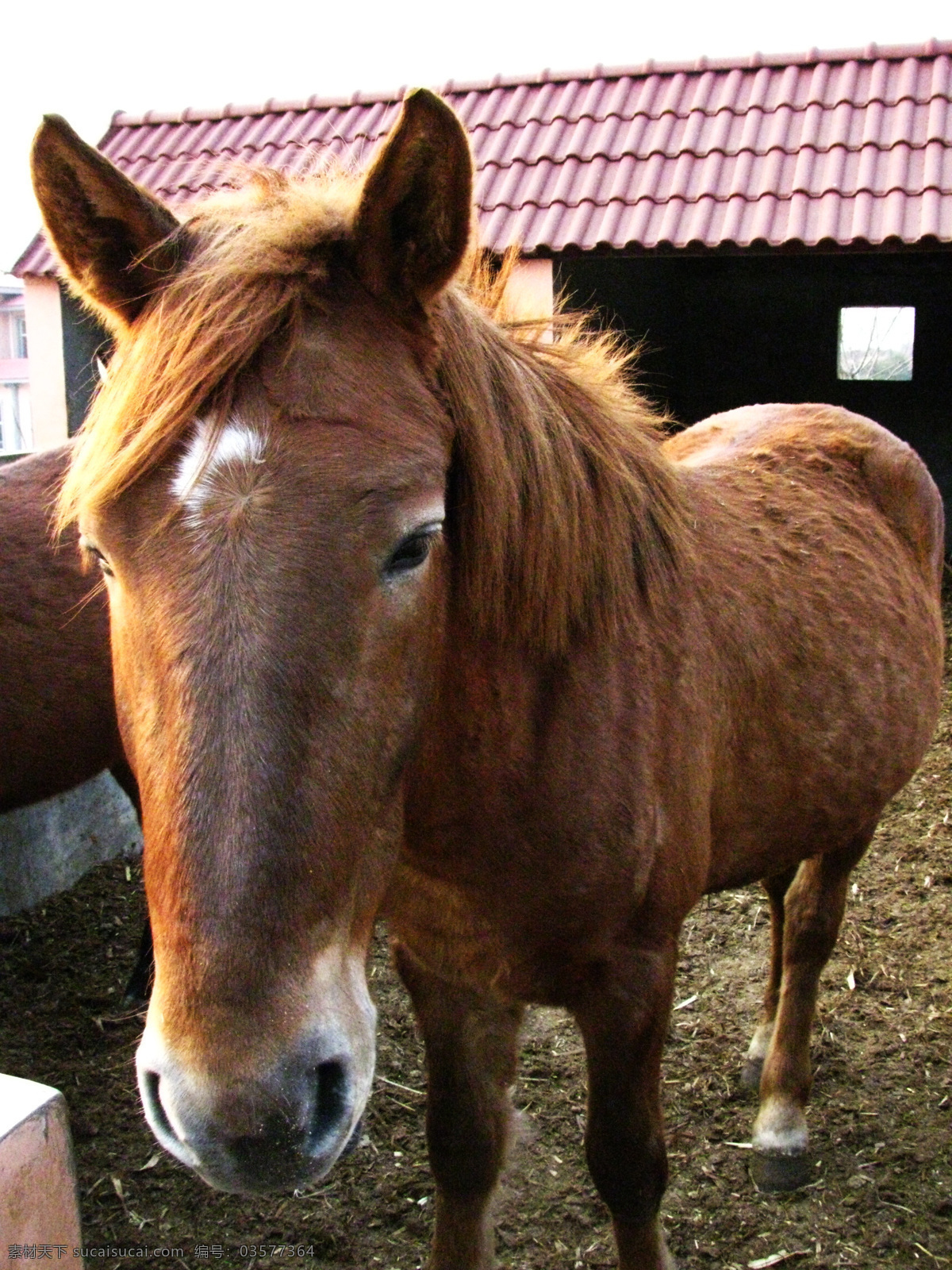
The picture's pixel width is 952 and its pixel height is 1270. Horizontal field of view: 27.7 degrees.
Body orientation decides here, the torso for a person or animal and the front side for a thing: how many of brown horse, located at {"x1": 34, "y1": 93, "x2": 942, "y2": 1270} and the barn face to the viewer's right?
0

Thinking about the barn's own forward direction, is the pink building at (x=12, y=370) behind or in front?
behind

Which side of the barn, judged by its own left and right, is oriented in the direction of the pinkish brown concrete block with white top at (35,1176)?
front

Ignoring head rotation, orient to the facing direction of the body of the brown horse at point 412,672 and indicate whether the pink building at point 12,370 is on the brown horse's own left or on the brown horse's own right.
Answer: on the brown horse's own right

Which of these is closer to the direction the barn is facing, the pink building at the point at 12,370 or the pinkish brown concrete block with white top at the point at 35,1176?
the pinkish brown concrete block with white top

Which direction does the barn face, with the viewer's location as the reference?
facing the viewer

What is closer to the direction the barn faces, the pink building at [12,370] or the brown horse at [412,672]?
the brown horse

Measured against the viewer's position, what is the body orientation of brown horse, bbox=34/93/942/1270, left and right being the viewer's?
facing the viewer and to the left of the viewer

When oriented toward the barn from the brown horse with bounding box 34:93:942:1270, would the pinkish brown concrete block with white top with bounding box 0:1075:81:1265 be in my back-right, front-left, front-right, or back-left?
back-left

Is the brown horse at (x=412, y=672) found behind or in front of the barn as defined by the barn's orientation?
in front
